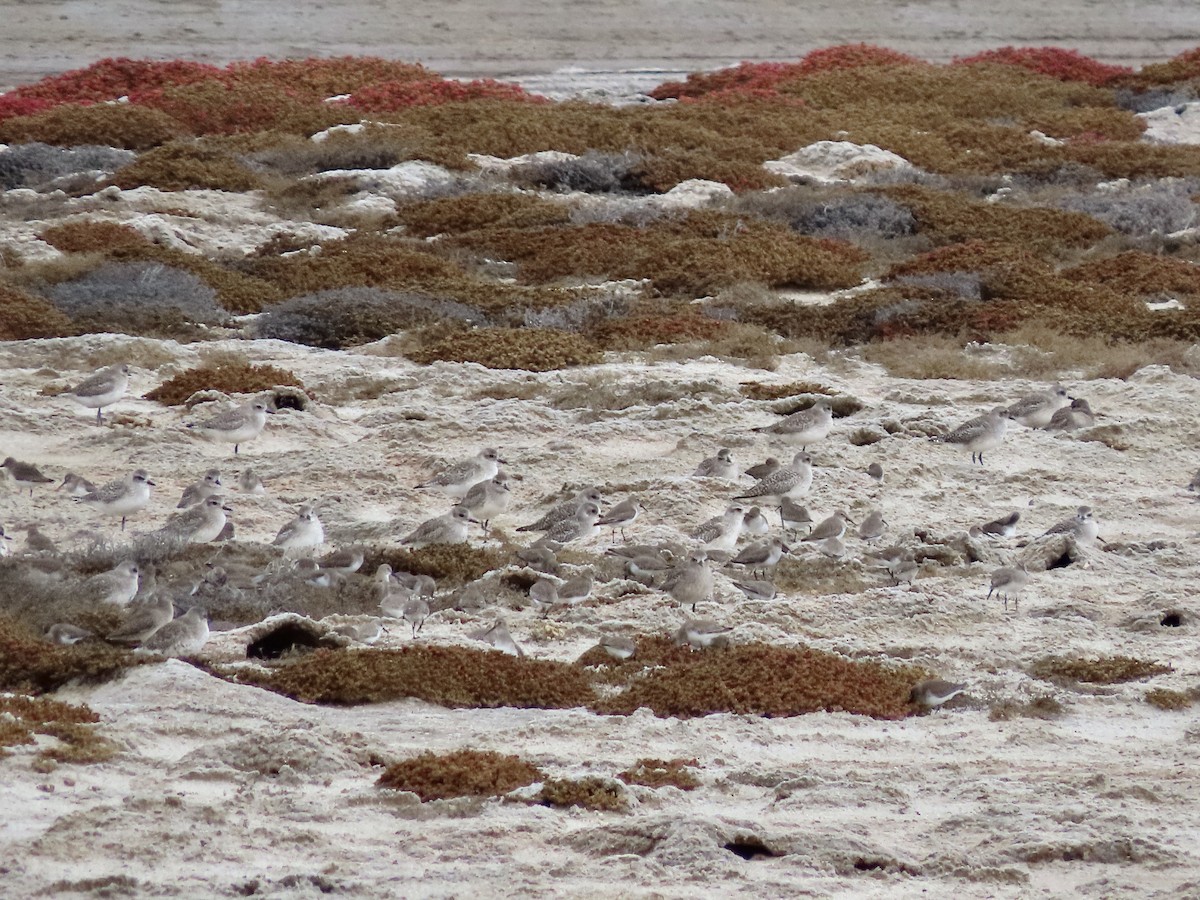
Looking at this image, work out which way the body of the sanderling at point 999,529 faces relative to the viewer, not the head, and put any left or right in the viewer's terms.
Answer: facing to the right of the viewer

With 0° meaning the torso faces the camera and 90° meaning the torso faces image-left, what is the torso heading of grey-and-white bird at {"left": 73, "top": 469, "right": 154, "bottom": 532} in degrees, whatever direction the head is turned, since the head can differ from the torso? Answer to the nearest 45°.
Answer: approximately 270°

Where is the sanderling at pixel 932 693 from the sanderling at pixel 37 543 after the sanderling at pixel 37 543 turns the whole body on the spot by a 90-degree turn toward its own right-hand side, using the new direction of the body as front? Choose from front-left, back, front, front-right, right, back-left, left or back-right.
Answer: back-right

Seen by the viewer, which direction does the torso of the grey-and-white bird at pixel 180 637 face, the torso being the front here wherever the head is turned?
to the viewer's right

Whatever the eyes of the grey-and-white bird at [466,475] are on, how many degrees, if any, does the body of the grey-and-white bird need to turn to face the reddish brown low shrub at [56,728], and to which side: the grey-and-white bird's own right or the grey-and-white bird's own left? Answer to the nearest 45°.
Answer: approximately 90° to the grey-and-white bird's own right

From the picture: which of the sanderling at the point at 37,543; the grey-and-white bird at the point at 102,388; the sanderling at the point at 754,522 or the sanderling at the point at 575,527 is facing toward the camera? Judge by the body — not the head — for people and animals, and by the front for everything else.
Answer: the sanderling at the point at 754,522

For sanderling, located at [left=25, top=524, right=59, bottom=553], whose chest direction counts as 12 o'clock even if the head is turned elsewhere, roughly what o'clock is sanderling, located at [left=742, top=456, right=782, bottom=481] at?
sanderling, located at [left=742, top=456, right=782, bottom=481] is roughly at 6 o'clock from sanderling, located at [left=25, top=524, right=59, bottom=553].

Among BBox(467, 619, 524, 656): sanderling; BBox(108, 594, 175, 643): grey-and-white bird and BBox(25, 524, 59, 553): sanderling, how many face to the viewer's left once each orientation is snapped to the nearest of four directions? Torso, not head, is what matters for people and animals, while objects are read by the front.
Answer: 2

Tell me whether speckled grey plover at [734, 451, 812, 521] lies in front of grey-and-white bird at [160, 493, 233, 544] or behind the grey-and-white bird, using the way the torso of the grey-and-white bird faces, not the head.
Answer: in front

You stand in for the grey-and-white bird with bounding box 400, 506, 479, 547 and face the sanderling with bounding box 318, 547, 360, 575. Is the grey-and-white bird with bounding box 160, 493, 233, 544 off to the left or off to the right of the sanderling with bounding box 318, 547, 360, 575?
right

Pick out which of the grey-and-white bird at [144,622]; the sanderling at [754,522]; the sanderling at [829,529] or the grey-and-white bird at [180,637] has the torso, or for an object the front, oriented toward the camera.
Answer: the sanderling at [754,522]

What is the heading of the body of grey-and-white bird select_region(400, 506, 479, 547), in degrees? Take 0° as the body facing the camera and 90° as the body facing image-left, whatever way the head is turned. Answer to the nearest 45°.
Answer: approximately 270°
